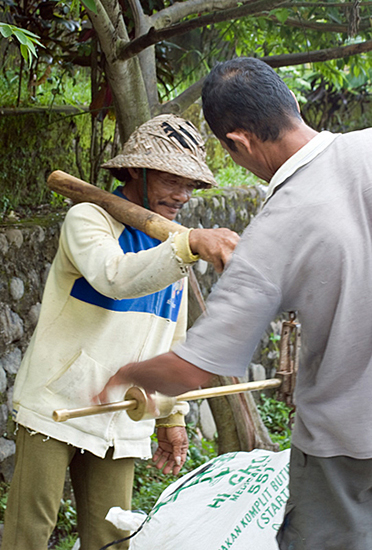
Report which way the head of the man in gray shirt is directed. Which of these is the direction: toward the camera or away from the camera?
away from the camera

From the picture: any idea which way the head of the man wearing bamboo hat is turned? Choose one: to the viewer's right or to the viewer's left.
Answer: to the viewer's right

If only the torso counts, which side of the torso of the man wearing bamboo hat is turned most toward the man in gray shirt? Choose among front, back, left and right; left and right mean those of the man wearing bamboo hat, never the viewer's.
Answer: front

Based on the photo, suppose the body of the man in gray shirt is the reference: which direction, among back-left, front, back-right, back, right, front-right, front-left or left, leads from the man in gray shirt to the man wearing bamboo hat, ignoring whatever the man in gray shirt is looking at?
front

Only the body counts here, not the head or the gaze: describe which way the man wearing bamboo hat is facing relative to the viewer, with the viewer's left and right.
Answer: facing the viewer and to the right of the viewer

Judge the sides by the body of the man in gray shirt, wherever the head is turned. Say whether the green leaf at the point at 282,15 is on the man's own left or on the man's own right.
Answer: on the man's own right

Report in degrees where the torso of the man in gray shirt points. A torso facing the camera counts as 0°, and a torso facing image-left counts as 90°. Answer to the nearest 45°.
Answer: approximately 135°

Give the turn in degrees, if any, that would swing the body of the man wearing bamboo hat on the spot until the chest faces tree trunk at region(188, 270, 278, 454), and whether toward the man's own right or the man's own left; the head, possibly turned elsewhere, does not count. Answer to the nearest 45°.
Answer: approximately 90° to the man's own left

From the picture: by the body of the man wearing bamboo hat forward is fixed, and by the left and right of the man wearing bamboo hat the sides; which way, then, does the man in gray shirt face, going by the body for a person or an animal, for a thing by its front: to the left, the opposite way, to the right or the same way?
the opposite way

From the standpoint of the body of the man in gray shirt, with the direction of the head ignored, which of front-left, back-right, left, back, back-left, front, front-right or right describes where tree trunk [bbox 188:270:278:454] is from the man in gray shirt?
front-right

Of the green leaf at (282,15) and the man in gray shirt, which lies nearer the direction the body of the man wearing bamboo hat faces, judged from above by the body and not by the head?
the man in gray shirt

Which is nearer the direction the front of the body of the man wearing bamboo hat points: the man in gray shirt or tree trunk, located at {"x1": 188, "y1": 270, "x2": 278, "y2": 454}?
the man in gray shirt
